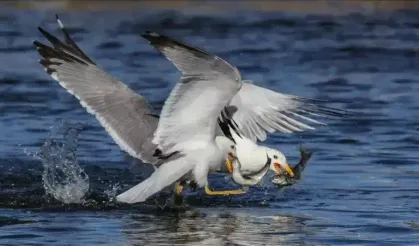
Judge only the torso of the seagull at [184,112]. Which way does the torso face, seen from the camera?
to the viewer's right
